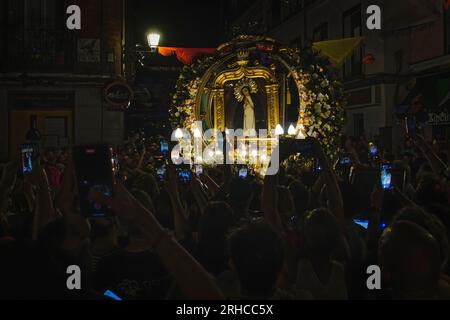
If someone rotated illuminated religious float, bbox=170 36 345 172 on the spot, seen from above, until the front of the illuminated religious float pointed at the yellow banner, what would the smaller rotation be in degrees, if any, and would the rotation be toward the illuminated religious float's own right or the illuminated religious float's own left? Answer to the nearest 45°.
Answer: approximately 135° to the illuminated religious float's own left

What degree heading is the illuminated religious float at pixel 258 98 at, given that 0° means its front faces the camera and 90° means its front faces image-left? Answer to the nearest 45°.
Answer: approximately 0°
